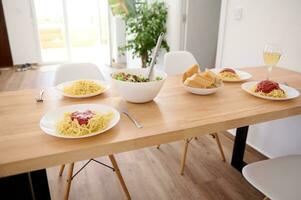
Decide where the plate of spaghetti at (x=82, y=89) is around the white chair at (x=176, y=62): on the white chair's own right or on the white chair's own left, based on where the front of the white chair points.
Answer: on the white chair's own right

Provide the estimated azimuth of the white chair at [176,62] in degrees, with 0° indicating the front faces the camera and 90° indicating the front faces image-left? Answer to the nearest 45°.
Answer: approximately 315°

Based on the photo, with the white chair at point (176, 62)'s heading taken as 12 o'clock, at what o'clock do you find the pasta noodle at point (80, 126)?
The pasta noodle is roughly at 2 o'clock from the white chair.

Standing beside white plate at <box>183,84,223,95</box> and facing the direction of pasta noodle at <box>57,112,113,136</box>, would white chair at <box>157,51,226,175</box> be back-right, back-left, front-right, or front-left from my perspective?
back-right

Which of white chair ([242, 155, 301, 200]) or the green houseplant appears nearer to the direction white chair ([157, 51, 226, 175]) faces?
the white chair
